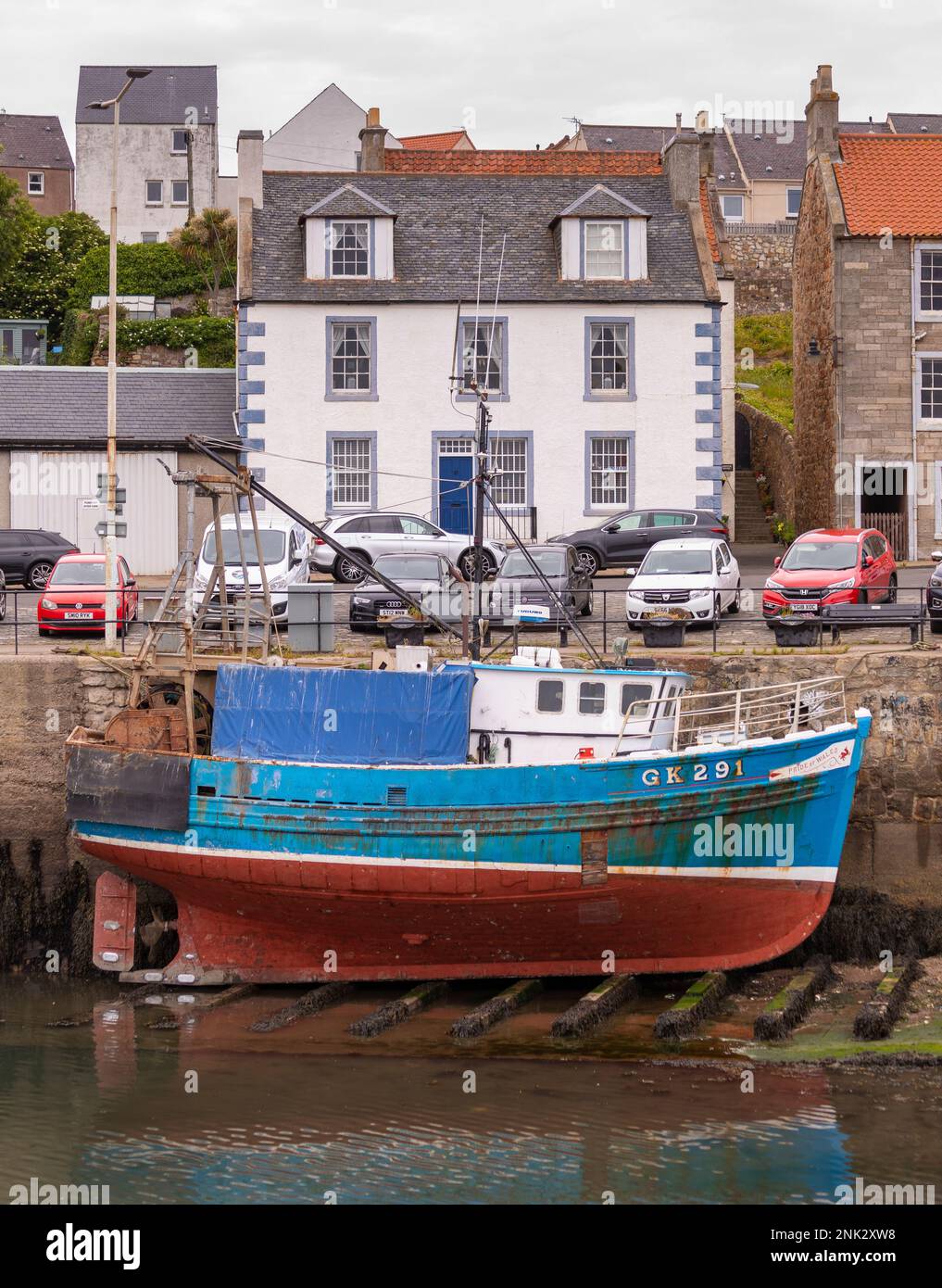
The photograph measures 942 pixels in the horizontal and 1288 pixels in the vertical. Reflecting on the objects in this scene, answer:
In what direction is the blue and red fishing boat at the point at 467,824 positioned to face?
to the viewer's right

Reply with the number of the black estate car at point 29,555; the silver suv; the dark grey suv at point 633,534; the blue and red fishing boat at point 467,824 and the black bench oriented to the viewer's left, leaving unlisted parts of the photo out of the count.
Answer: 2

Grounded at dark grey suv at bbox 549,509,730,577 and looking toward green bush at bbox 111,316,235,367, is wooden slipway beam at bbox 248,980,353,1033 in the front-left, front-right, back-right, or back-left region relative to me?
back-left

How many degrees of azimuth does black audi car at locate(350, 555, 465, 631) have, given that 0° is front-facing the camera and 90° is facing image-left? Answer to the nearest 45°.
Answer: approximately 45°

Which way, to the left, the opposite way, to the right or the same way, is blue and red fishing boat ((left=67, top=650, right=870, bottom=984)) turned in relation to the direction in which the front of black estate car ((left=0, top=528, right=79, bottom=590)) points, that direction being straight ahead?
the opposite way

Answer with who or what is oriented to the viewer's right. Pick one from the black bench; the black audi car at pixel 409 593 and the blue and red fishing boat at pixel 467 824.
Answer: the blue and red fishing boat

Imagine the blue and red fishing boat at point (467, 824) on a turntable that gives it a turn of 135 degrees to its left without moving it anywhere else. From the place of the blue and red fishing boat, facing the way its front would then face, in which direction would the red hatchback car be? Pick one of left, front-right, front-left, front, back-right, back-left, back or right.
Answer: front

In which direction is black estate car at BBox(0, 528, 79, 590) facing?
to the viewer's left

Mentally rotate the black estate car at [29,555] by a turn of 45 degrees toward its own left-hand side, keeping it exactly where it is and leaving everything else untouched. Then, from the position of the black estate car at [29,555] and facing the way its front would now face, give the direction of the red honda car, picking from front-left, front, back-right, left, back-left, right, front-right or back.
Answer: left

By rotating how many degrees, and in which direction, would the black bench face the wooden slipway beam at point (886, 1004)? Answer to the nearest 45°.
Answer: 0° — it already faces it

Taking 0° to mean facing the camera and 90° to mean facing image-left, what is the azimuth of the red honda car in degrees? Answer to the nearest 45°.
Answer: approximately 45°

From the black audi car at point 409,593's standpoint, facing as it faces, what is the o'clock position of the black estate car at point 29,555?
The black estate car is roughly at 3 o'clock from the black audi car.
